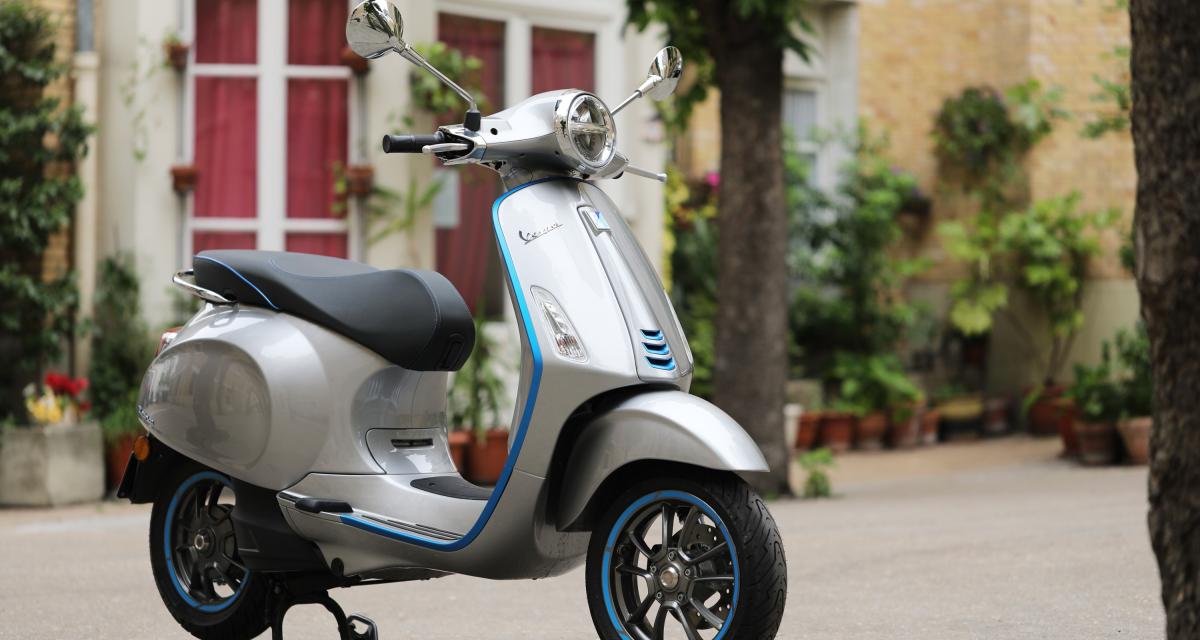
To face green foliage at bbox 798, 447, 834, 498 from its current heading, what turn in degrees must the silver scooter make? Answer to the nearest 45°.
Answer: approximately 90° to its left

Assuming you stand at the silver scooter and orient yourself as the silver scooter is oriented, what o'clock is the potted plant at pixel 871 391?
The potted plant is roughly at 8 o'clock from the silver scooter.

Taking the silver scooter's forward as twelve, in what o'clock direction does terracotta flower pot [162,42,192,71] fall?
The terracotta flower pot is roughly at 7 o'clock from the silver scooter.

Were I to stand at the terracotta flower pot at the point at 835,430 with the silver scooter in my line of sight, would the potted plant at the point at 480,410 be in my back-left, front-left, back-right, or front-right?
front-right

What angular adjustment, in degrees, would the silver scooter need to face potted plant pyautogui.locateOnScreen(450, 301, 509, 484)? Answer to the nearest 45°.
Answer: approximately 135° to its left

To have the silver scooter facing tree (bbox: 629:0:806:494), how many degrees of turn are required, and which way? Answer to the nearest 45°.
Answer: approximately 135° to its left

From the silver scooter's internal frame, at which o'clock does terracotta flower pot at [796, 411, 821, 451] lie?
The terracotta flower pot is roughly at 8 o'clock from the silver scooter.

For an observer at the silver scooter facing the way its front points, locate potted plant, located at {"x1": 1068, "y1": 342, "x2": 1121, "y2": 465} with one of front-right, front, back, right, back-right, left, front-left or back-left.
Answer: left

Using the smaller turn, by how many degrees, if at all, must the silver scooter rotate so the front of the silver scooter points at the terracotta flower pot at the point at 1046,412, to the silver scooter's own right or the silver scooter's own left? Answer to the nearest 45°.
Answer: approximately 90° to the silver scooter's own left

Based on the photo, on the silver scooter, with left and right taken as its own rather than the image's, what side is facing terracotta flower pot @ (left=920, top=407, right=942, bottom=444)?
left

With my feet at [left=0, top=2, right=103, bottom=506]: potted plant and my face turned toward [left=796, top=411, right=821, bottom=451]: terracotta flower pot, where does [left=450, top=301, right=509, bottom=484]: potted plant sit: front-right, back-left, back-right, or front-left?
front-right
